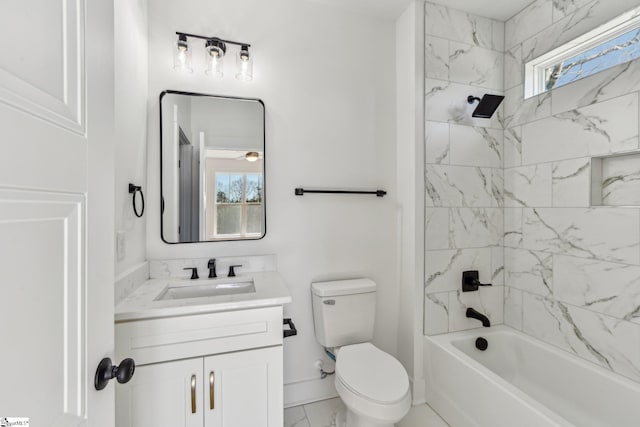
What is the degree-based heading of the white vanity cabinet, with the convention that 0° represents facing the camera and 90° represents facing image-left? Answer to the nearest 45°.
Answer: approximately 315°

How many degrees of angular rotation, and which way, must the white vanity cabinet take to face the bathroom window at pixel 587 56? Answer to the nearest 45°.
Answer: approximately 45° to its left

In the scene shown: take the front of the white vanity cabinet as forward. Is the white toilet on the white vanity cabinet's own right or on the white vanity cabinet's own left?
on the white vanity cabinet's own left

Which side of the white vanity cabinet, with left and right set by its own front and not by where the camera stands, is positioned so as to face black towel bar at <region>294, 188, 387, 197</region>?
left
